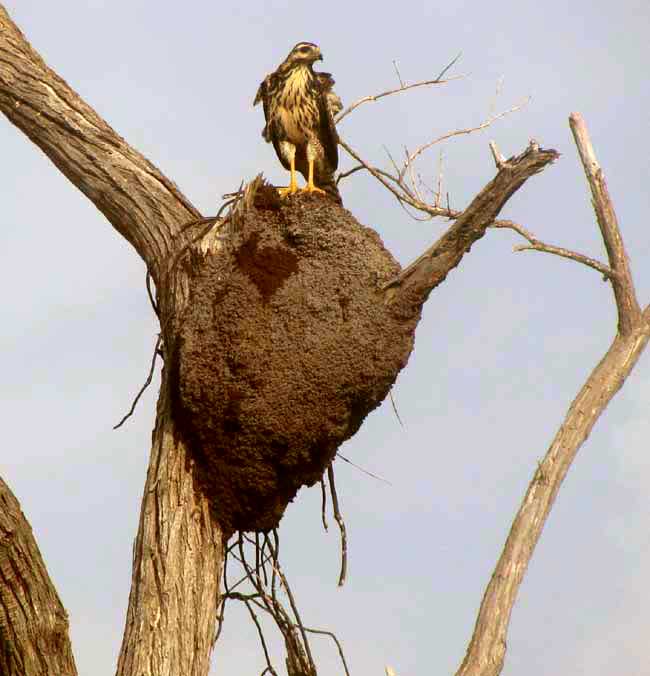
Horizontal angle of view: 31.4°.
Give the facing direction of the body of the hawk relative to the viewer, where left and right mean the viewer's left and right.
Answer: facing the viewer
